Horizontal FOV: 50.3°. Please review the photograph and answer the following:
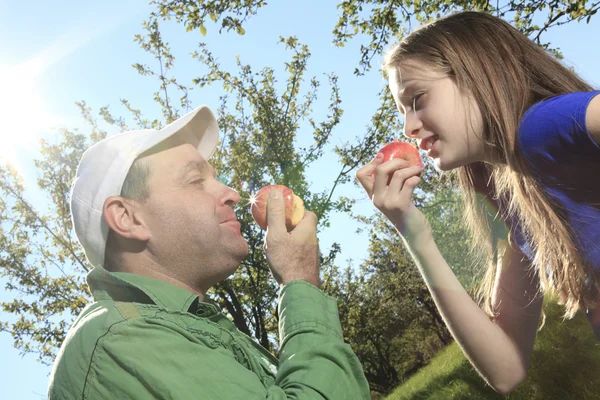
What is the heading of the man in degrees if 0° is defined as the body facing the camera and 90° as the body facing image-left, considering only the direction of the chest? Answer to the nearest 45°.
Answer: approximately 270°

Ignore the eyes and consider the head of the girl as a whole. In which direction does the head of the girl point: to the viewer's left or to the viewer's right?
to the viewer's left

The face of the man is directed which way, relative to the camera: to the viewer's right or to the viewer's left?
to the viewer's right

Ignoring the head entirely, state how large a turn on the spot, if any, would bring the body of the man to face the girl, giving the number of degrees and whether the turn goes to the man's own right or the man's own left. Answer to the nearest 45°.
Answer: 0° — they already face them
